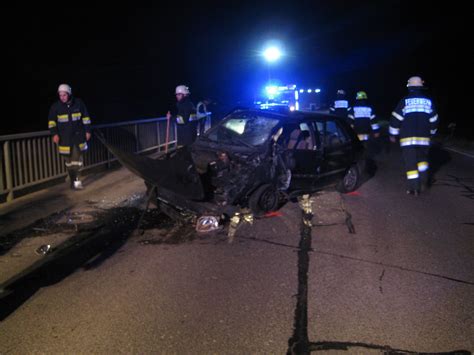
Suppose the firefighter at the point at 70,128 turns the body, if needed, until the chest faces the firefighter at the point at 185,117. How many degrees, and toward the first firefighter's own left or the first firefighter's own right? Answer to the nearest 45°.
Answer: approximately 135° to the first firefighter's own left

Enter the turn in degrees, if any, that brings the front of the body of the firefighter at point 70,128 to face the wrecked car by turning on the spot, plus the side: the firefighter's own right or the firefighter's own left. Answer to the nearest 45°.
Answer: approximately 45° to the firefighter's own left

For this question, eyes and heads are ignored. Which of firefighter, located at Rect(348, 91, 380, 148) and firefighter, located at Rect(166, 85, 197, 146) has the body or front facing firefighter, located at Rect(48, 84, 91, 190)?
firefighter, located at Rect(166, 85, 197, 146)

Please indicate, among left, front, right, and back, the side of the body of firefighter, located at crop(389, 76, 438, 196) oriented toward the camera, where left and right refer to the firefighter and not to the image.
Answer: back

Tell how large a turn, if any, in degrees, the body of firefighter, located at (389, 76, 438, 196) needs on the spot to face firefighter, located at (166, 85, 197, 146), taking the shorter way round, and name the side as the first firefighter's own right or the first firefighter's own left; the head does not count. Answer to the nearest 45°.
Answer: approximately 90° to the first firefighter's own left

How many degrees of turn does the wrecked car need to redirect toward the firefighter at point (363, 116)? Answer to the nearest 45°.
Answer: approximately 180°

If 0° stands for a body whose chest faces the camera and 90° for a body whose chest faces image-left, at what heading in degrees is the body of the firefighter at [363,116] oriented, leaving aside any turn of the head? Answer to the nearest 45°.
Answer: approximately 180°

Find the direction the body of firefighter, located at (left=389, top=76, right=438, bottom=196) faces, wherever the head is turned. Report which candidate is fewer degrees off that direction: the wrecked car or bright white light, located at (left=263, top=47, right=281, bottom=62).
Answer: the bright white light

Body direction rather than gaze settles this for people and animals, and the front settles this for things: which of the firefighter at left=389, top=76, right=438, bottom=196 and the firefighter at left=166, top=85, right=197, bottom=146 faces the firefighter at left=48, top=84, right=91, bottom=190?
the firefighter at left=166, top=85, right=197, bottom=146
